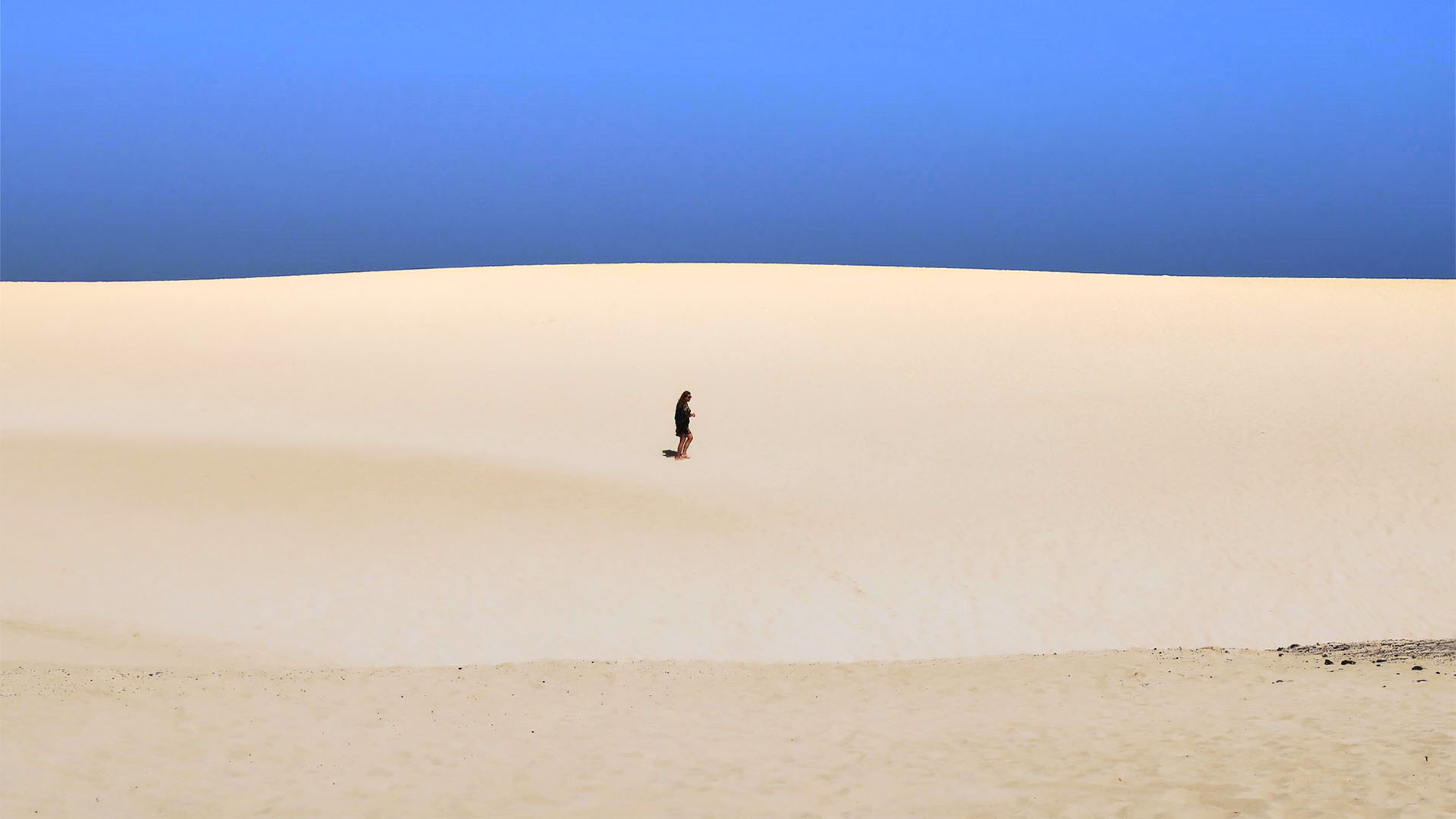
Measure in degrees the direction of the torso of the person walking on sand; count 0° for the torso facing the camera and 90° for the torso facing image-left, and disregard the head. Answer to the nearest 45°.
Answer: approximately 270°
